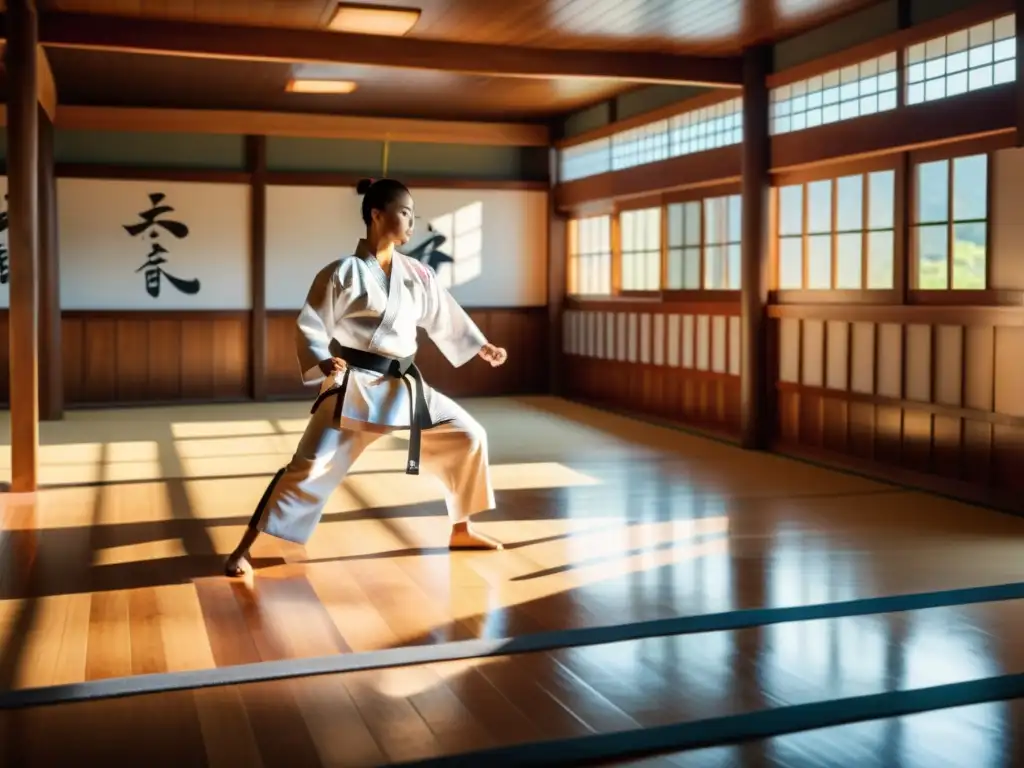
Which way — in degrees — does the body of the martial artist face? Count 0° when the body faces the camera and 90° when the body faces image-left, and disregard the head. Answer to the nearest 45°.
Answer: approximately 315°

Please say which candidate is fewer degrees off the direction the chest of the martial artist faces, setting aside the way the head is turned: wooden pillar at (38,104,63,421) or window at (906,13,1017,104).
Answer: the window

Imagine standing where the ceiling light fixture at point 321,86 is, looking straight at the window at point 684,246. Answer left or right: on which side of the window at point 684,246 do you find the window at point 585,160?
left

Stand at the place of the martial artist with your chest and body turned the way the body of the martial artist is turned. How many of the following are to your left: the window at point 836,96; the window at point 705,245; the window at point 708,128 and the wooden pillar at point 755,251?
4

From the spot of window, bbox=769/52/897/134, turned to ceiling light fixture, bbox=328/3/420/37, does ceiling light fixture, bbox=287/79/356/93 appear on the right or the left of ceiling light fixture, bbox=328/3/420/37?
right

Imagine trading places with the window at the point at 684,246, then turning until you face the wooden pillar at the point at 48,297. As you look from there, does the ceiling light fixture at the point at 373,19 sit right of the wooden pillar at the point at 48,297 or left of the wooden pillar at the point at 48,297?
left

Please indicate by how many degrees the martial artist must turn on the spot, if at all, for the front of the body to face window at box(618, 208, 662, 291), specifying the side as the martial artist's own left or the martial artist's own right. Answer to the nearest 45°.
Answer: approximately 90° to the martial artist's own left

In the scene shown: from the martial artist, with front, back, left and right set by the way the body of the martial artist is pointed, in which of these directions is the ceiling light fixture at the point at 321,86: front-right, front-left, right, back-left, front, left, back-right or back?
back-left

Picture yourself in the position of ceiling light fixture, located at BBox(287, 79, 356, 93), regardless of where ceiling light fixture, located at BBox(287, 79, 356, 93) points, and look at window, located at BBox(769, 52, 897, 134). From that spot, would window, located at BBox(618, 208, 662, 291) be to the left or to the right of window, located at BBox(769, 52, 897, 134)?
left

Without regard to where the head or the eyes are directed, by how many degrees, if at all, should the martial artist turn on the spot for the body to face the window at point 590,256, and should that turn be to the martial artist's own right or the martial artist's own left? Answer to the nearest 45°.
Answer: approximately 135° to the martial artist's own left

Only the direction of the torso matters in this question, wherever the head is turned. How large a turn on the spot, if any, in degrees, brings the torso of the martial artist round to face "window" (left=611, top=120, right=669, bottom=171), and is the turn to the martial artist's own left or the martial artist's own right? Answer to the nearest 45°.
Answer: approximately 90° to the martial artist's own left

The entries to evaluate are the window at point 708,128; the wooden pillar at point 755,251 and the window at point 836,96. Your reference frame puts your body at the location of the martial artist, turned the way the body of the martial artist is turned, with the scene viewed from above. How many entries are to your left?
3

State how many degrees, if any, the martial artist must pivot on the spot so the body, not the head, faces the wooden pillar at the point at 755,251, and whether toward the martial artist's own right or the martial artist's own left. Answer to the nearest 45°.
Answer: approximately 90° to the martial artist's own left
